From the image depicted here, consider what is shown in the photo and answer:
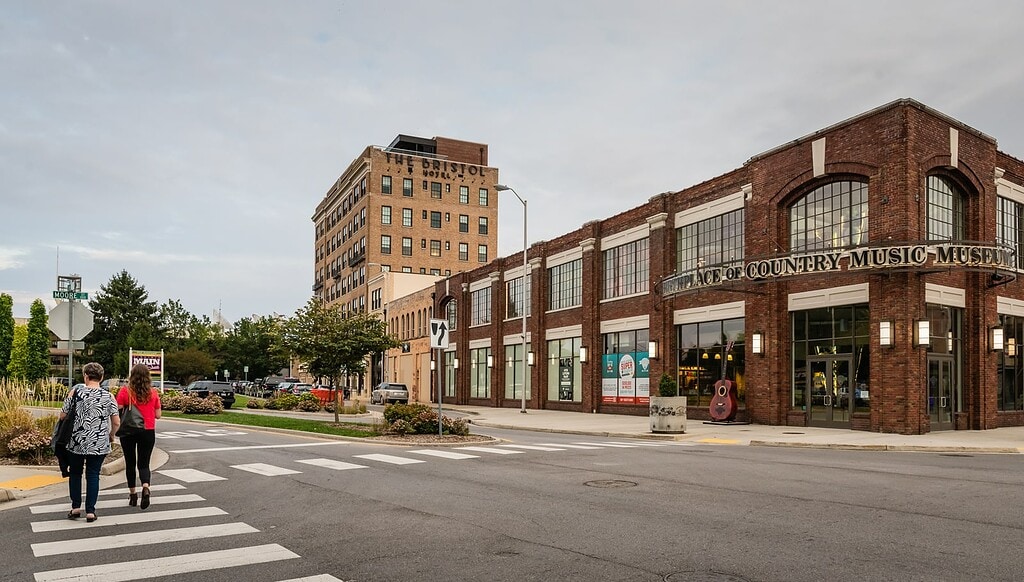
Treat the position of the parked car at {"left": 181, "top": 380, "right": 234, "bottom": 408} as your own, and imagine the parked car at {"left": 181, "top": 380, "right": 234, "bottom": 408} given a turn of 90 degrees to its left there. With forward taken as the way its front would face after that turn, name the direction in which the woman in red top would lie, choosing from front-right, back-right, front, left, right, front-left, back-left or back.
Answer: front

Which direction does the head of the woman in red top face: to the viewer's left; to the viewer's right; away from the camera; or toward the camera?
away from the camera

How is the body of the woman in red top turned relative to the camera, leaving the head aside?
away from the camera

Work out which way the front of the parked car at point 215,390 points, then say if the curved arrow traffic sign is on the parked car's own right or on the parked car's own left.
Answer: on the parked car's own left

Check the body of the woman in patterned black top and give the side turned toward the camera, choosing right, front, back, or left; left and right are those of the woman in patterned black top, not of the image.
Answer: back

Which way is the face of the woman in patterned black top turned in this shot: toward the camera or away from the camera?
away from the camera

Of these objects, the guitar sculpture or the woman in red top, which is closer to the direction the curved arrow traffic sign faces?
the woman in red top

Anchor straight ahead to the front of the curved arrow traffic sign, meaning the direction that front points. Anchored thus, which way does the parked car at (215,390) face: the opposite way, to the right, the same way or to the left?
to the right

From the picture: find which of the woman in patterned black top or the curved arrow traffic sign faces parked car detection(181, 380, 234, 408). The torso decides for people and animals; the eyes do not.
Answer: the woman in patterned black top

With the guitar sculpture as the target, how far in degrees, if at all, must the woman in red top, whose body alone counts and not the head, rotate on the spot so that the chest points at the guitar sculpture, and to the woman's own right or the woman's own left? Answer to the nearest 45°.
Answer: approximately 45° to the woman's own right

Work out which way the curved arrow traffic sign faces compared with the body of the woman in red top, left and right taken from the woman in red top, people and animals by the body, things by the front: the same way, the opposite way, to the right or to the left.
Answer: the opposite way

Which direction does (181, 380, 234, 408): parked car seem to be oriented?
to the viewer's left

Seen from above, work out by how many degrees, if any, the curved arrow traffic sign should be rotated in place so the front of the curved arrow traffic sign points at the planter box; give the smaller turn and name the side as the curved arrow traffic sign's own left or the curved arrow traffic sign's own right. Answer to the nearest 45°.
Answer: approximately 135° to the curved arrow traffic sign's own left

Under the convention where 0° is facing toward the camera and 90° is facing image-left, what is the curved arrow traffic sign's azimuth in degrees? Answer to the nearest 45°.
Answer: approximately 0°
